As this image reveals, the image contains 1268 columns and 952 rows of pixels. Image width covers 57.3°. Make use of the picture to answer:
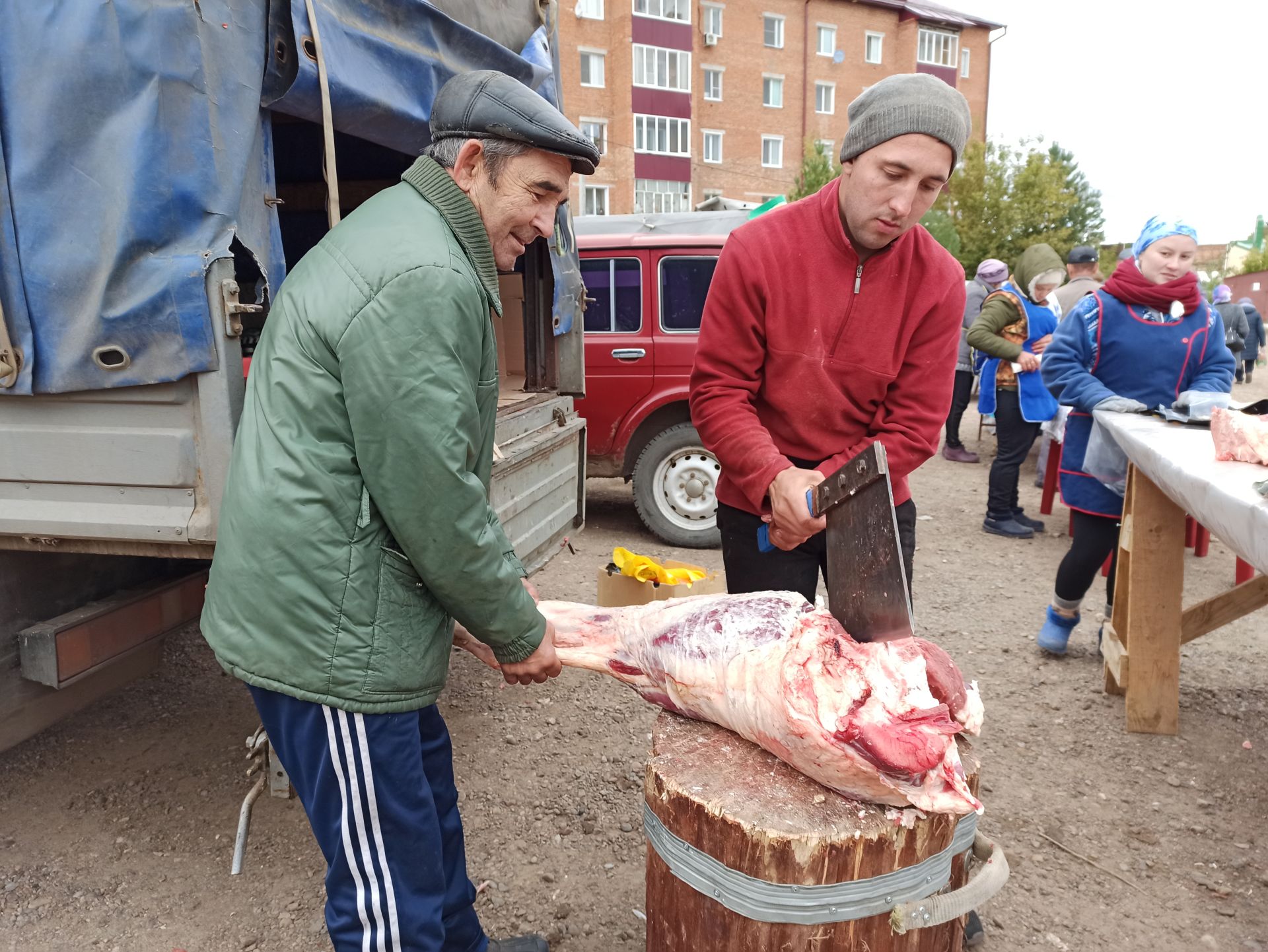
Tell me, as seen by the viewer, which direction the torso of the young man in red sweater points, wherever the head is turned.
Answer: toward the camera

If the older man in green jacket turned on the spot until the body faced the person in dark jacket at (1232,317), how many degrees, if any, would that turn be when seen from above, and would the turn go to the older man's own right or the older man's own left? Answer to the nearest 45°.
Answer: approximately 45° to the older man's own left

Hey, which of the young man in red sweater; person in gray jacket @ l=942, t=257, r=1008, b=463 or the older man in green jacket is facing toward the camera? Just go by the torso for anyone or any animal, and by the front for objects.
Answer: the young man in red sweater

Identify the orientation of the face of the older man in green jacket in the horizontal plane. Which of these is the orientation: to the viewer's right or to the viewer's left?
to the viewer's right

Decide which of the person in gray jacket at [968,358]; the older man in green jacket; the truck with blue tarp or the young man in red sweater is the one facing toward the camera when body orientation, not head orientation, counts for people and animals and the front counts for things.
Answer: the young man in red sweater

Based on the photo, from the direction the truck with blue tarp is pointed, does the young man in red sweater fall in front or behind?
behind

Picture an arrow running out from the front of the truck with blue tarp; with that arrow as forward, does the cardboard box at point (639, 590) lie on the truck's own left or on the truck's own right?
on the truck's own right

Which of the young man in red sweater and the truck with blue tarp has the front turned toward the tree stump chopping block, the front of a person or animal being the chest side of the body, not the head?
the young man in red sweater

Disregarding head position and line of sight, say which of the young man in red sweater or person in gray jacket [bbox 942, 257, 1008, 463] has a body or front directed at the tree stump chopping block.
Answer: the young man in red sweater

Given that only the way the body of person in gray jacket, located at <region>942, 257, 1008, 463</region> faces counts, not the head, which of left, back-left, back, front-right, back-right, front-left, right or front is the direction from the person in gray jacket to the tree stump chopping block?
right

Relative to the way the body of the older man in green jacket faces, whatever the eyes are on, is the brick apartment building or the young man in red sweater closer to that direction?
the young man in red sweater

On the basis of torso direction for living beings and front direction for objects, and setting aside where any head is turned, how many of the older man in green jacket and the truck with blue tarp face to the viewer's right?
1
